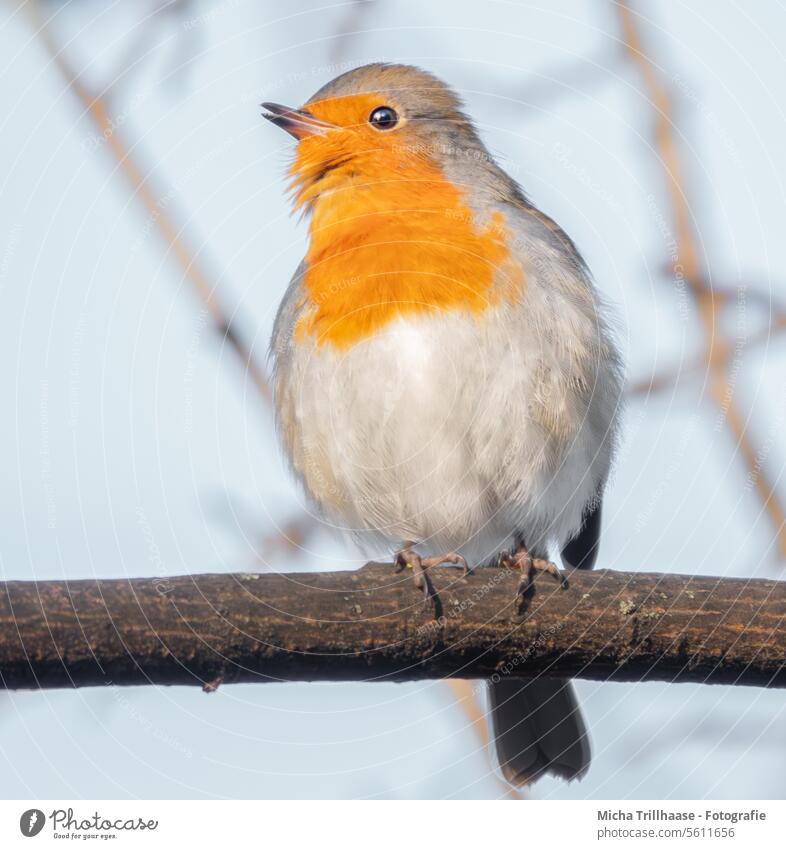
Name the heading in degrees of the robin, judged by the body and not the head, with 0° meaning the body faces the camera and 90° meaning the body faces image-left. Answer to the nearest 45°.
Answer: approximately 45°
